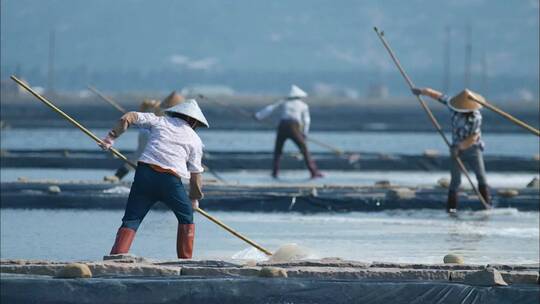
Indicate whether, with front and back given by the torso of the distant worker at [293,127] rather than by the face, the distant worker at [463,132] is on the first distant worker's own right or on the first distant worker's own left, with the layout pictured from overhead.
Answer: on the first distant worker's own right
